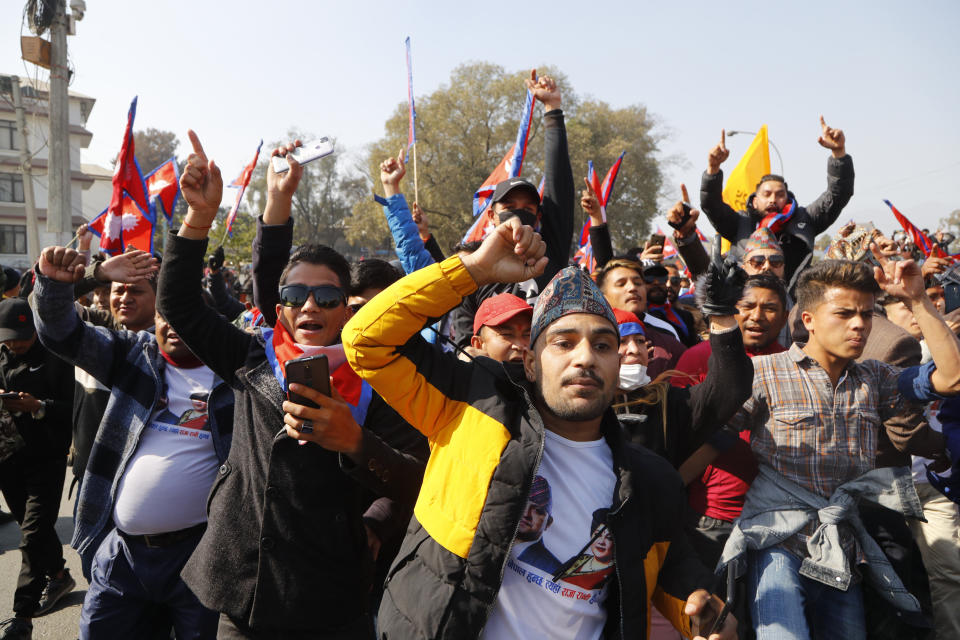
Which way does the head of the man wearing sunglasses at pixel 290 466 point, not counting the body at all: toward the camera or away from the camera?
toward the camera

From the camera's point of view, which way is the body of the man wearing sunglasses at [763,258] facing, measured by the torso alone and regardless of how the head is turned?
toward the camera

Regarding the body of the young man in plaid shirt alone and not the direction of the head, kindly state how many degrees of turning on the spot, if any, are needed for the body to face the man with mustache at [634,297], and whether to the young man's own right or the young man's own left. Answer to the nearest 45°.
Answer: approximately 180°

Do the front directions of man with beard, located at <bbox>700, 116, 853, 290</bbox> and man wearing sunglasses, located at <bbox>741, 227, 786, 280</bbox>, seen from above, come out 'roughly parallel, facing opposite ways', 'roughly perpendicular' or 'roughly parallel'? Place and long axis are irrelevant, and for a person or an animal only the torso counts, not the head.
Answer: roughly parallel

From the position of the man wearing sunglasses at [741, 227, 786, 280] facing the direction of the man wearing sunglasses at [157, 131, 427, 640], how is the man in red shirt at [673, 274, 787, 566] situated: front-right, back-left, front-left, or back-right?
front-left

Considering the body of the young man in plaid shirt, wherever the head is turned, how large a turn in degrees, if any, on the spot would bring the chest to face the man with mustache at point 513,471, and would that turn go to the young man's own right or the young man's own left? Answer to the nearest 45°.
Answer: approximately 90° to the young man's own right

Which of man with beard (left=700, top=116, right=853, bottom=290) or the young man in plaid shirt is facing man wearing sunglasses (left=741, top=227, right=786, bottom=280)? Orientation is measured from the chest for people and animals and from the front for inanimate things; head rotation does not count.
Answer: the man with beard

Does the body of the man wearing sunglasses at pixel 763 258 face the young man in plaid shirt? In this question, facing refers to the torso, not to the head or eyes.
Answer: yes

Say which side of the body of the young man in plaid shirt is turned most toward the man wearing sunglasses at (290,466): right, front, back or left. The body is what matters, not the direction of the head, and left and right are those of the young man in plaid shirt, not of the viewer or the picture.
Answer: right

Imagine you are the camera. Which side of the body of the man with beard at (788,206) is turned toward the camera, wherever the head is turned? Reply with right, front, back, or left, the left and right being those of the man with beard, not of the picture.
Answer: front

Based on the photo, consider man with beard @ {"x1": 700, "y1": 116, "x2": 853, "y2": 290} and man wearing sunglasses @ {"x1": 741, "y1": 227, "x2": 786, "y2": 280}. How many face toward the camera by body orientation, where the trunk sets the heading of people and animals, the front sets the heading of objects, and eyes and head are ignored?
2
